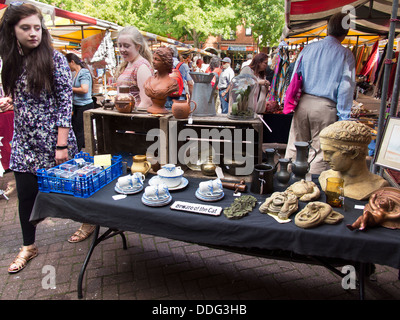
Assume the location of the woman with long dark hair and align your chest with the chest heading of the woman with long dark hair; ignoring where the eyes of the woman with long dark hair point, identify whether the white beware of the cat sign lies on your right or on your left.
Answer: on your left

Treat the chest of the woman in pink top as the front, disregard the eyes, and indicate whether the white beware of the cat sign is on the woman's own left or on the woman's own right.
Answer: on the woman's own left

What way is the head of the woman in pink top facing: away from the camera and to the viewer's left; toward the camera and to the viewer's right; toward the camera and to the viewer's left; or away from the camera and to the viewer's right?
toward the camera and to the viewer's left

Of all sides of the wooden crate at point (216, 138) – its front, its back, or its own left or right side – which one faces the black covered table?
front

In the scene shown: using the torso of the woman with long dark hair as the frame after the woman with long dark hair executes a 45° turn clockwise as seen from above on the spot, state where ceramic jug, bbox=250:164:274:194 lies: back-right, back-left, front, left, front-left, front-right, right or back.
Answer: back-left

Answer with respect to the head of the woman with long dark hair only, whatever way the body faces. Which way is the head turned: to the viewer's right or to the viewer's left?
to the viewer's right

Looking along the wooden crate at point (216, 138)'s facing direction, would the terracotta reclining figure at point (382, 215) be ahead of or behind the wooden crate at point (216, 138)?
ahead
